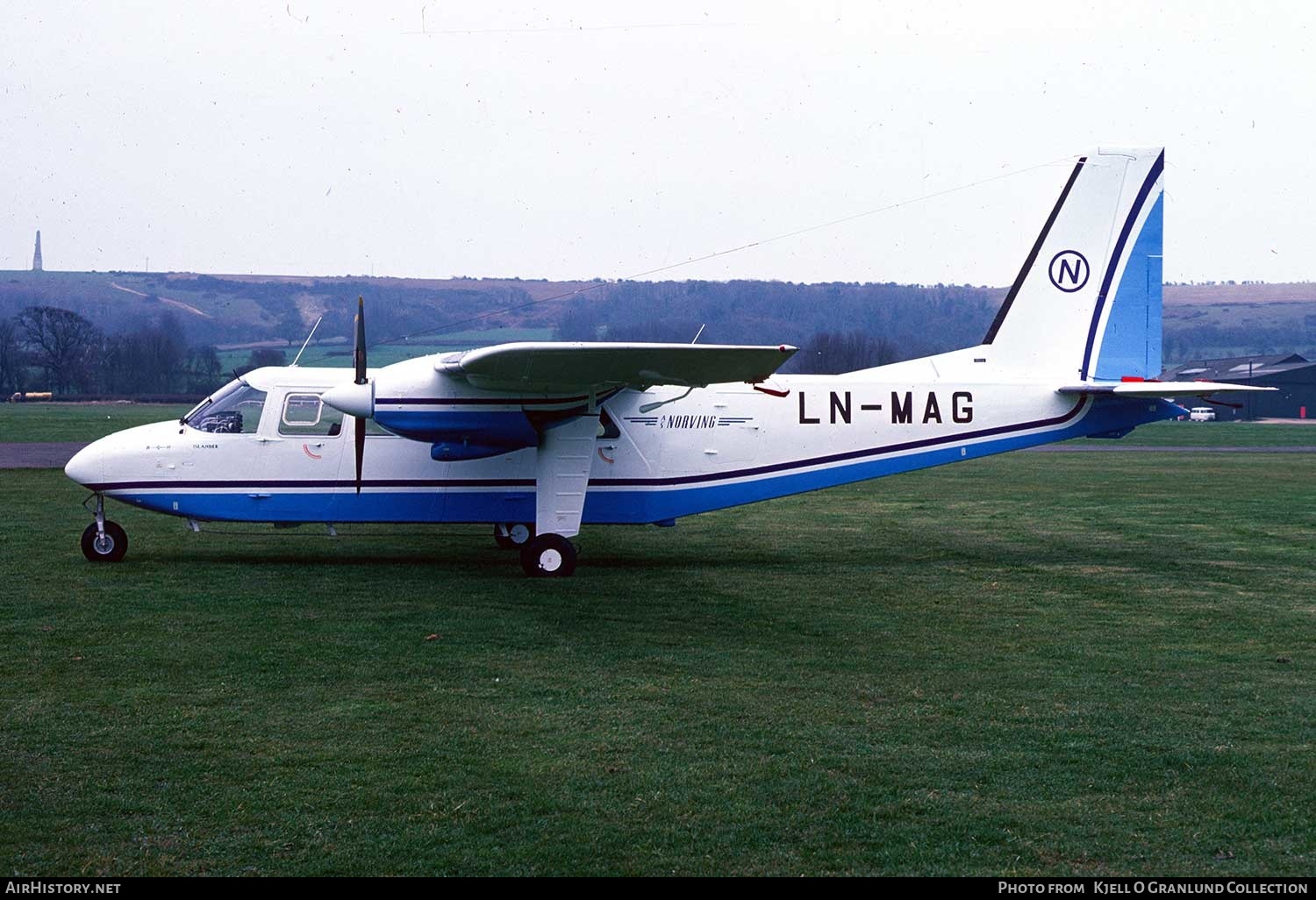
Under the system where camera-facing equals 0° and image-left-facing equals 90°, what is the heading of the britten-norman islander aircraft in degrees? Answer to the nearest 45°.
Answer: approximately 90°

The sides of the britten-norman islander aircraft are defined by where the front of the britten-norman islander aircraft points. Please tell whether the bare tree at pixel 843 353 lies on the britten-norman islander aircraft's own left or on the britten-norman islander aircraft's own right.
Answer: on the britten-norman islander aircraft's own right
